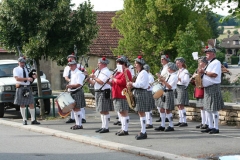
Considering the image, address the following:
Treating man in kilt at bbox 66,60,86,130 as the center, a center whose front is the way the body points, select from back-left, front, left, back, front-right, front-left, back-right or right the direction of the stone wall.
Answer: back

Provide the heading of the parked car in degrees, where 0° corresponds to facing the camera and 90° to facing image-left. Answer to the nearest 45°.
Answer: approximately 315°

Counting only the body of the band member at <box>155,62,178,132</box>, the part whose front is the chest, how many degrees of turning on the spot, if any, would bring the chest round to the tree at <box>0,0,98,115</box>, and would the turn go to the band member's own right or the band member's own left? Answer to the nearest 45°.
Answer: approximately 45° to the band member's own right
